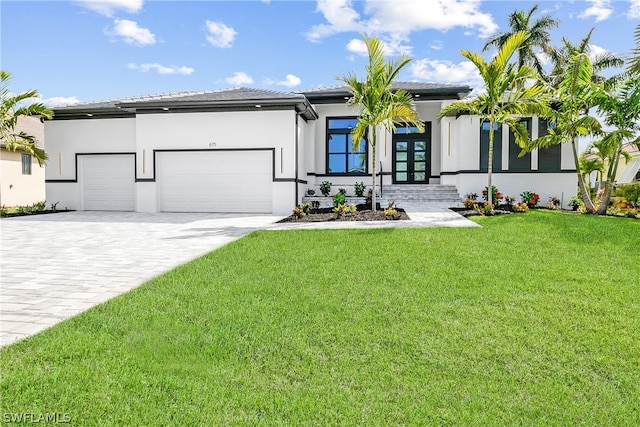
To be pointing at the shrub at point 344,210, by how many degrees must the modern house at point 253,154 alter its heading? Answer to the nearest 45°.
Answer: approximately 45° to its left

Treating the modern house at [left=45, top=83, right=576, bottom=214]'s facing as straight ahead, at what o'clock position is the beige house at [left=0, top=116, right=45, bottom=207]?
the beige house at [left=0, top=116, right=45, bottom=207] is roughly at 4 o'clock from the modern house at [left=45, top=83, right=576, bottom=214].

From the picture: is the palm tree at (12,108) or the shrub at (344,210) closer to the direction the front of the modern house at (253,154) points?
the shrub

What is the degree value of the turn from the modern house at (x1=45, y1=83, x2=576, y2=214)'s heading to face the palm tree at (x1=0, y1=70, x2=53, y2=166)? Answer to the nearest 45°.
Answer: approximately 90° to its right

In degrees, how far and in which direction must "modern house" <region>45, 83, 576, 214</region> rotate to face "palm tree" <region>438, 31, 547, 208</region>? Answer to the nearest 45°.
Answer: approximately 45° to its left

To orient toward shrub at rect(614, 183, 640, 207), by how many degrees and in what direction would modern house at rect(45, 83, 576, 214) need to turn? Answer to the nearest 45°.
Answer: approximately 90° to its left

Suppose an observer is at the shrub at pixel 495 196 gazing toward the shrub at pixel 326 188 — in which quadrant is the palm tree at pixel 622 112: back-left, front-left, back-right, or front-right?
back-left

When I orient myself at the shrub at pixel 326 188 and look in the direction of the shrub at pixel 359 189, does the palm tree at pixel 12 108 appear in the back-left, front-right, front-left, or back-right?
back-right

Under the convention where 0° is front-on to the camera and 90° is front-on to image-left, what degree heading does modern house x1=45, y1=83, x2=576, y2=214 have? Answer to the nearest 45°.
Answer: approximately 0°

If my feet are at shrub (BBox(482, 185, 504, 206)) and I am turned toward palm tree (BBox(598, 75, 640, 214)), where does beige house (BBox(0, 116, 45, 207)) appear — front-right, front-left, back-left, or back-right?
back-right

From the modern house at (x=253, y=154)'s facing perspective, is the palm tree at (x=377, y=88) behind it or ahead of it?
ahead
